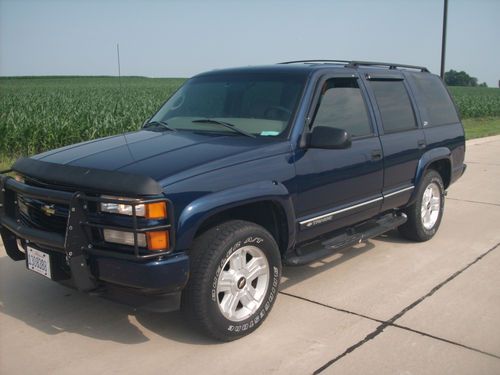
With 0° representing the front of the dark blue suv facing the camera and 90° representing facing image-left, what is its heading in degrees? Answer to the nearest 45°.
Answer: approximately 45°
